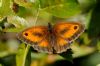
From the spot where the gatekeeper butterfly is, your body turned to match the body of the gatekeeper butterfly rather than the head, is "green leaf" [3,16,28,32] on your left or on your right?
on your left

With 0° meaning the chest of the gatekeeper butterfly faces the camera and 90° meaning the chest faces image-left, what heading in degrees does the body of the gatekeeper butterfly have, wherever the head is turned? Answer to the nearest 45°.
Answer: approximately 180°
